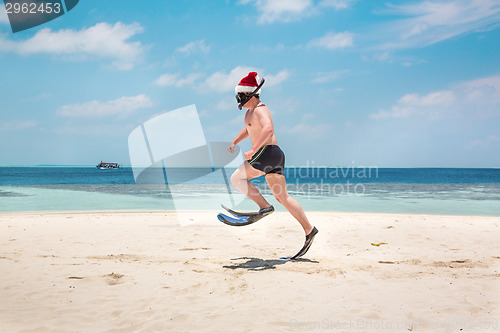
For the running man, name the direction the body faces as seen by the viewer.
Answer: to the viewer's left
